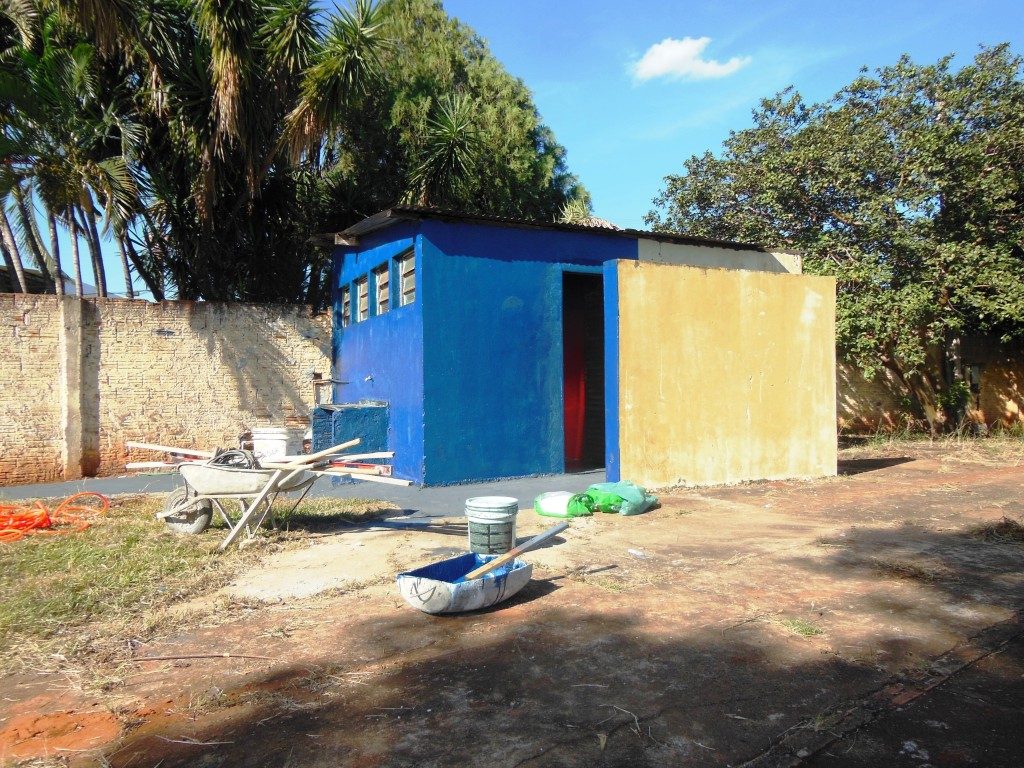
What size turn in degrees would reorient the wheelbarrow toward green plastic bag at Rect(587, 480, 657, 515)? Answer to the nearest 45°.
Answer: approximately 180°

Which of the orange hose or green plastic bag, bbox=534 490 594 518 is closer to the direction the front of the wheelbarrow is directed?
the orange hose

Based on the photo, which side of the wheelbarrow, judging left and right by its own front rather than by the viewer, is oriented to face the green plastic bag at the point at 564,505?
back

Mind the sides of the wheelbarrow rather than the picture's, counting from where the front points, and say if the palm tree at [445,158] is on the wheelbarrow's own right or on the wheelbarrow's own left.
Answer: on the wheelbarrow's own right

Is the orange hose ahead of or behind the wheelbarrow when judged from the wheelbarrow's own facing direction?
ahead

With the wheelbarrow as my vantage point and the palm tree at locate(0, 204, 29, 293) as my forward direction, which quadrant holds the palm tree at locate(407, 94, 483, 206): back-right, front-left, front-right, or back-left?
front-right

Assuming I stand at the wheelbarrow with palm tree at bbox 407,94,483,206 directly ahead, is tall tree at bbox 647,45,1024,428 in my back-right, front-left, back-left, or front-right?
front-right

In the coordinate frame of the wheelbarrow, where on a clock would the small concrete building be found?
The small concrete building is roughly at 5 o'clock from the wheelbarrow.

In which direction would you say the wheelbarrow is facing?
to the viewer's left

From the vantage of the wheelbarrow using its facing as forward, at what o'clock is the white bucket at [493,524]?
The white bucket is roughly at 7 o'clock from the wheelbarrow.
